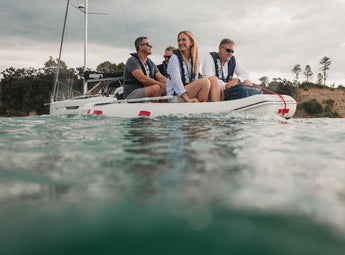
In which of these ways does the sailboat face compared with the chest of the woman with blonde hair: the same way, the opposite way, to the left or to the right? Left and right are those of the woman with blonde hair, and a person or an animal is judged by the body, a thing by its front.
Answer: to the right

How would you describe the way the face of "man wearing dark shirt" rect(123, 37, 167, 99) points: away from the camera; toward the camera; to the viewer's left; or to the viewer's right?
to the viewer's right

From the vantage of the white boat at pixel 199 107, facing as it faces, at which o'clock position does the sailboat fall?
The sailboat is roughly at 8 o'clock from the white boat.

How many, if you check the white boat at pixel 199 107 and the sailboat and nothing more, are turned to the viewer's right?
1

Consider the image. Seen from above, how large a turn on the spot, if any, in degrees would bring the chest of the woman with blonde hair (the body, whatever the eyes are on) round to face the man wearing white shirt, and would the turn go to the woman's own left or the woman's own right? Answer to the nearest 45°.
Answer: approximately 90° to the woman's own left

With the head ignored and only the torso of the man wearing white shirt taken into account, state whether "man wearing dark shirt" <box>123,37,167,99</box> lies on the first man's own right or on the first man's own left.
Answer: on the first man's own right

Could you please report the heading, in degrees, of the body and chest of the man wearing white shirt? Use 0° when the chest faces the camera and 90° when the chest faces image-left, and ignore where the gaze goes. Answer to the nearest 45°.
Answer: approximately 315°

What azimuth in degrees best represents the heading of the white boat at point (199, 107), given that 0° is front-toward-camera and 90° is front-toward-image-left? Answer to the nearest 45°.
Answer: approximately 270°

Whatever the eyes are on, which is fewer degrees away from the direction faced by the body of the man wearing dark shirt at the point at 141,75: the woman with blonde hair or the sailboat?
the woman with blonde hair

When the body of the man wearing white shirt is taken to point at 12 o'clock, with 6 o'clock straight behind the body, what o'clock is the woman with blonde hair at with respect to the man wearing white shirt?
The woman with blonde hair is roughly at 3 o'clock from the man wearing white shirt.

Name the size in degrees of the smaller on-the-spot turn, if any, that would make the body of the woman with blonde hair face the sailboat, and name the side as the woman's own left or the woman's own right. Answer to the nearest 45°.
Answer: approximately 180°
